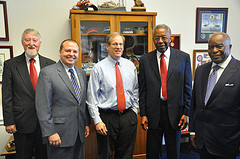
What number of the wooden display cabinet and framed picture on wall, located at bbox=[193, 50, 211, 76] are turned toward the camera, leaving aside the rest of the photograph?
2

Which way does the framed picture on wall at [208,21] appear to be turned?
toward the camera

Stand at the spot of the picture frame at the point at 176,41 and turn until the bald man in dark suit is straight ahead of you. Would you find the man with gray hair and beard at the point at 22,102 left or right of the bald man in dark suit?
right

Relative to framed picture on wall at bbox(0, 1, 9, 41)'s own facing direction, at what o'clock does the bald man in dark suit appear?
The bald man in dark suit is roughly at 11 o'clock from the framed picture on wall.

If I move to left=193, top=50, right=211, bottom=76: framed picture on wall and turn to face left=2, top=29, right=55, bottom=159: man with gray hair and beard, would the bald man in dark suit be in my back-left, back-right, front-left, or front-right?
front-left

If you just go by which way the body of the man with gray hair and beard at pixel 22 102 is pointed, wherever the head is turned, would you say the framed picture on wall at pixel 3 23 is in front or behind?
behind

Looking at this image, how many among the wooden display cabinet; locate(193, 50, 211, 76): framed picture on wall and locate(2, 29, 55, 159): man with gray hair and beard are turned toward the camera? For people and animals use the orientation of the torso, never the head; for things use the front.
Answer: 3

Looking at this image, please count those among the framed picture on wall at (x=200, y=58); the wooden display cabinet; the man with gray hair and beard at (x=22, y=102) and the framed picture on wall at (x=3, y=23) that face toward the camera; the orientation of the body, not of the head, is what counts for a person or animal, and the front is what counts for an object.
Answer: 4

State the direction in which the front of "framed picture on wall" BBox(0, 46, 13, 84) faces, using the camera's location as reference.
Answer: facing the viewer

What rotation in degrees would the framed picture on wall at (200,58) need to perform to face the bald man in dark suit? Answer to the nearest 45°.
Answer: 0° — it already faces them

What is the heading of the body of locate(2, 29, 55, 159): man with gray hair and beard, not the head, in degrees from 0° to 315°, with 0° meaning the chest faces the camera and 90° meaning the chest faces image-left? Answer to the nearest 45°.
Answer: approximately 0°

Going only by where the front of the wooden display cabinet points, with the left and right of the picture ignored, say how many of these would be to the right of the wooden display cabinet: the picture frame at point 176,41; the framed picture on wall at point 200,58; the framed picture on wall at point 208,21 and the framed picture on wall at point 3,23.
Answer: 1

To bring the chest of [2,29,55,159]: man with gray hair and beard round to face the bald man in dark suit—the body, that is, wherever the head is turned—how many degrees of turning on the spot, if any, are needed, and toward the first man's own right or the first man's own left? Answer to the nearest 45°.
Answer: approximately 45° to the first man's own left

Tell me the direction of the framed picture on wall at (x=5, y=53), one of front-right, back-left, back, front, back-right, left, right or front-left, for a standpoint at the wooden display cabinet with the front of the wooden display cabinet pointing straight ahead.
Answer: right
